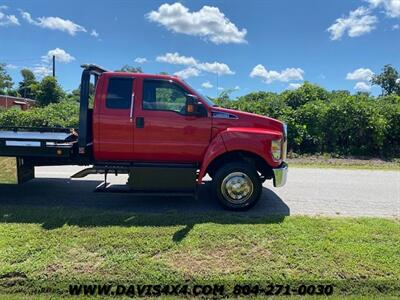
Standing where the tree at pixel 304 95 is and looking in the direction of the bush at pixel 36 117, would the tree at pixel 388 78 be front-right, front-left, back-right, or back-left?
back-right

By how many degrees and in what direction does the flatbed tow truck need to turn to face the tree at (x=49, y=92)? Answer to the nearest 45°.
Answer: approximately 90° to its left

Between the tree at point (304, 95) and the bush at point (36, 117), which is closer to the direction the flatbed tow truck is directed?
the tree

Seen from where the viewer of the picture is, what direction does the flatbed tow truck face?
facing to the right of the viewer

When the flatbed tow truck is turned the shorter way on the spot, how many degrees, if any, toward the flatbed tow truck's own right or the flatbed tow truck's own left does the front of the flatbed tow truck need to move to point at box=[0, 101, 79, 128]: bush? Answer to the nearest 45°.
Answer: approximately 135° to the flatbed tow truck's own left

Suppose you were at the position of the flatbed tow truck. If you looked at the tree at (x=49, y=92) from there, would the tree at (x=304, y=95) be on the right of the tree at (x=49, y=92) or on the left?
right

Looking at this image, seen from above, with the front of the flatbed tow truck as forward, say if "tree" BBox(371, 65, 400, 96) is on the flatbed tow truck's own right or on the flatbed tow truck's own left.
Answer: on the flatbed tow truck's own left

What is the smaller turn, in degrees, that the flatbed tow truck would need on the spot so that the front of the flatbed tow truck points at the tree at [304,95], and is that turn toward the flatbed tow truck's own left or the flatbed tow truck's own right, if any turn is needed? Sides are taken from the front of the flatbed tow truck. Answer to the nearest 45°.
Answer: approximately 45° to the flatbed tow truck's own left
